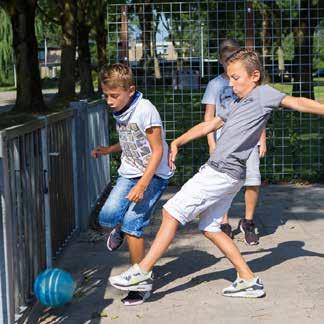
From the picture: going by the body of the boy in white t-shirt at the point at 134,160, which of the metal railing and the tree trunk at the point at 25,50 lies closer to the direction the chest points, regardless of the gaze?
the metal railing

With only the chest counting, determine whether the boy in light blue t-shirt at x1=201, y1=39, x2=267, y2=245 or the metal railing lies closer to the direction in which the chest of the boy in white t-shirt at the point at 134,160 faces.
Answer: the metal railing

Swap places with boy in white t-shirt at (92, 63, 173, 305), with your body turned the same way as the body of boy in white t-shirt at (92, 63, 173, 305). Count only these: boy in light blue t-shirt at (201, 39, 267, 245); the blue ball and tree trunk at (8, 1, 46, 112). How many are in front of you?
1

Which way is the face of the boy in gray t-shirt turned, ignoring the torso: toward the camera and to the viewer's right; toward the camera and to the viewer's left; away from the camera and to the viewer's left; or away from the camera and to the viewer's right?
toward the camera and to the viewer's left

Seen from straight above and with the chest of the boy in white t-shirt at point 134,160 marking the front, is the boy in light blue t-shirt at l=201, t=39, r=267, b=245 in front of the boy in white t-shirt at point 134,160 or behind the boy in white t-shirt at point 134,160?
behind

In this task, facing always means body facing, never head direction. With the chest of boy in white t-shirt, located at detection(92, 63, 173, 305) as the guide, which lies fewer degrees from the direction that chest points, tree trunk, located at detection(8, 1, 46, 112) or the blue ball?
the blue ball

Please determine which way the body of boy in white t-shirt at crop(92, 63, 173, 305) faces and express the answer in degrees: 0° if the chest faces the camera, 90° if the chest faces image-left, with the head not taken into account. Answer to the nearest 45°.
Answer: approximately 45°

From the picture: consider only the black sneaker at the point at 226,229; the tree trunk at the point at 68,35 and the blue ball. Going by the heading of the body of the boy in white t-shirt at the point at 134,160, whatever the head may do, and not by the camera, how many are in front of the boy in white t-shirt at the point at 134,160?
1

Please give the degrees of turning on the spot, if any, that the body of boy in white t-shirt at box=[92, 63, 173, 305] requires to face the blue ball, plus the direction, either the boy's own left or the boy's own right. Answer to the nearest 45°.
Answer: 0° — they already face it

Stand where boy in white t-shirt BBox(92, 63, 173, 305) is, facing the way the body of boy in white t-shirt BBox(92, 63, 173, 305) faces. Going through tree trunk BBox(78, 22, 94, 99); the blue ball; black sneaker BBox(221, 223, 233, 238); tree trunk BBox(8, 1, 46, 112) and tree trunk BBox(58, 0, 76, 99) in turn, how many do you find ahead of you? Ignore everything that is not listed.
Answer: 1

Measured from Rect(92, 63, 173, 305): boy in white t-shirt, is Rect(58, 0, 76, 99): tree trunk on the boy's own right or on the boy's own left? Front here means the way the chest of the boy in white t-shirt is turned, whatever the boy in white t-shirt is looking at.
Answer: on the boy's own right

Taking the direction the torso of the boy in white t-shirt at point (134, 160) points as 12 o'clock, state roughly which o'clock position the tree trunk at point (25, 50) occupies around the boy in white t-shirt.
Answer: The tree trunk is roughly at 4 o'clock from the boy in white t-shirt.

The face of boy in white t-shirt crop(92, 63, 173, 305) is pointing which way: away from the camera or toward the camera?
toward the camera

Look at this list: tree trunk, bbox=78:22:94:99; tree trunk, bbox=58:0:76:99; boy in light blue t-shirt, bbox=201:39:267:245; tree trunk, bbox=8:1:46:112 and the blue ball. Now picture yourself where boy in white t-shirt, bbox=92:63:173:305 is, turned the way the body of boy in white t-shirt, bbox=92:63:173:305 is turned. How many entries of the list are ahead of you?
1

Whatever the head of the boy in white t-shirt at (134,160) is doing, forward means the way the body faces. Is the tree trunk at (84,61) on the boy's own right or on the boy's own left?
on the boy's own right

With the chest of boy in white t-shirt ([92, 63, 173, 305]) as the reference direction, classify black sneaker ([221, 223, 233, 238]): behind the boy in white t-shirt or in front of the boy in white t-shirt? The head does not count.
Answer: behind
